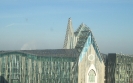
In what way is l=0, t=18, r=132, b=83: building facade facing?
toward the camera
